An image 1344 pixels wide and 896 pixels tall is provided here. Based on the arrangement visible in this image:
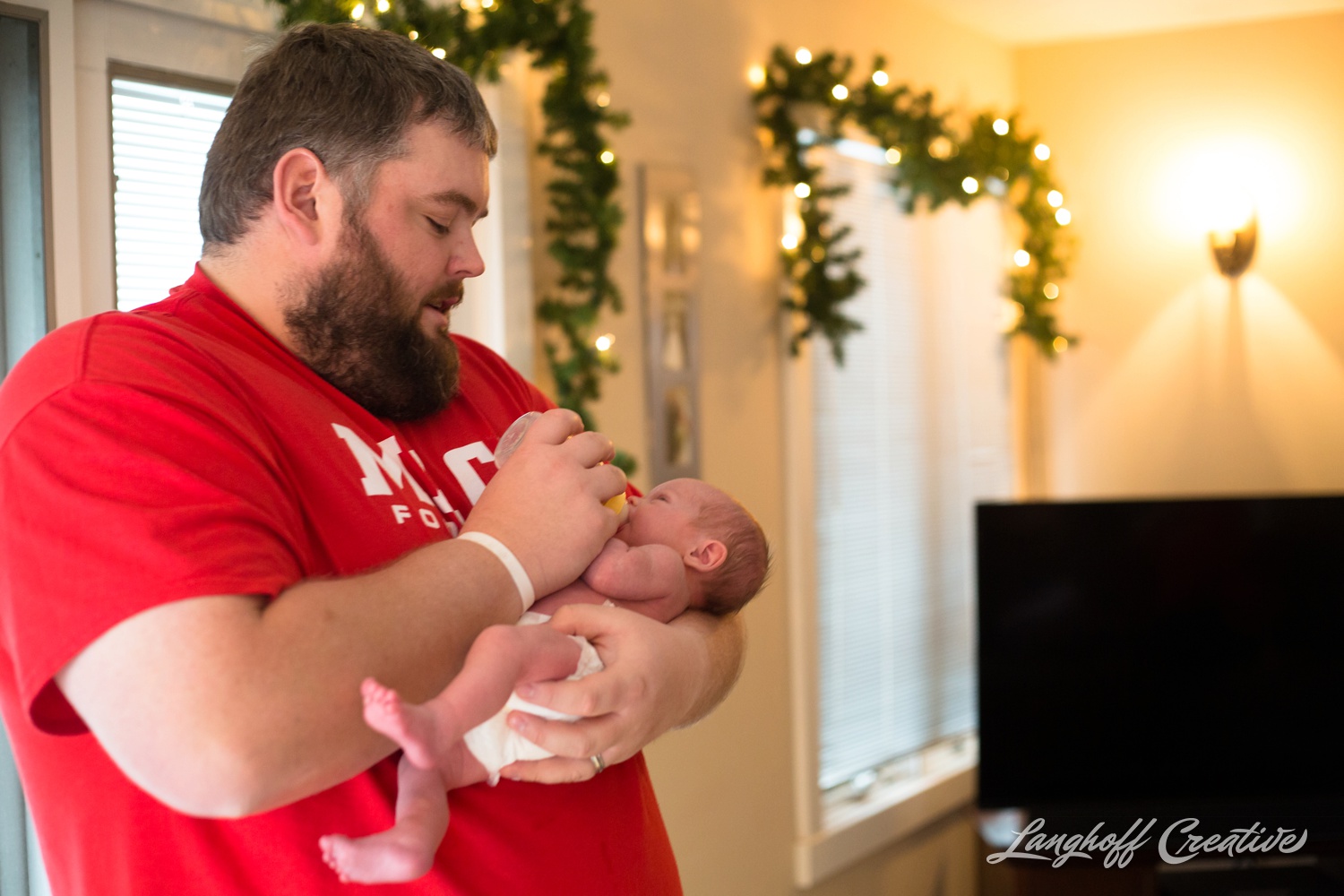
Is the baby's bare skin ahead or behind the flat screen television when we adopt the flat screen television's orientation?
ahead

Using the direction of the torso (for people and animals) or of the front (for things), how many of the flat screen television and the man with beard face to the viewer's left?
0

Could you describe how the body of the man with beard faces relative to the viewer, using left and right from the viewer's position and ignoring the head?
facing the viewer and to the right of the viewer

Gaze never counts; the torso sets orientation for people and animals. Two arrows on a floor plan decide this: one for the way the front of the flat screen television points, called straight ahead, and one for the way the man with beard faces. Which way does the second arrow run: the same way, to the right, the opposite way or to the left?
to the left

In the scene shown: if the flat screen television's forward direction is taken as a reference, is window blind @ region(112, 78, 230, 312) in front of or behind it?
in front

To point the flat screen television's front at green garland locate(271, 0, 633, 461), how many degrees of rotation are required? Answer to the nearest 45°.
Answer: approximately 45° to its right

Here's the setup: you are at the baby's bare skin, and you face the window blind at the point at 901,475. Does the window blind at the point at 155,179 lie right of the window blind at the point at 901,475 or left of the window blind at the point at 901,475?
left

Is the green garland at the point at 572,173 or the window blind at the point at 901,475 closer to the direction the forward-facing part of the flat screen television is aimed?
the green garland

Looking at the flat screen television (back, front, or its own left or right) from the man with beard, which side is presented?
front

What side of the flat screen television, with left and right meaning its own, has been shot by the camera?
front

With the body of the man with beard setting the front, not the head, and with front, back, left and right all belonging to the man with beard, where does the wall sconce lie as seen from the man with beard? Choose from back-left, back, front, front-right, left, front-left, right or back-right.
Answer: left

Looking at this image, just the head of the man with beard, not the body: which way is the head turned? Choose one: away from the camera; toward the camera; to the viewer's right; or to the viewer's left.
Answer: to the viewer's right
